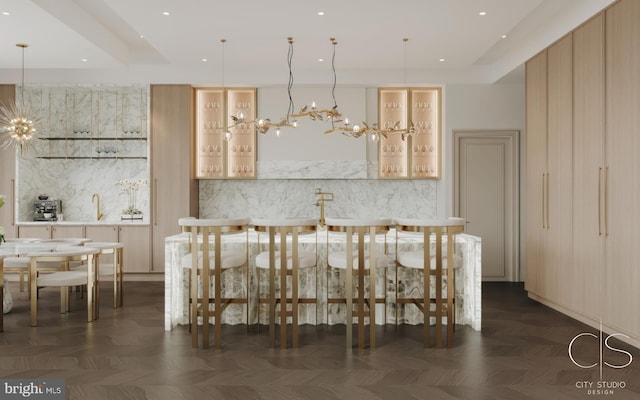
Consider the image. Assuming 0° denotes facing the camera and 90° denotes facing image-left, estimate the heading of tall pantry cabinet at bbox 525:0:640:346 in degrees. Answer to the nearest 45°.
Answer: approximately 45°

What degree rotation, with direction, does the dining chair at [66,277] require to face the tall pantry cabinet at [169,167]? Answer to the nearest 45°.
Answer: approximately 90° to its right

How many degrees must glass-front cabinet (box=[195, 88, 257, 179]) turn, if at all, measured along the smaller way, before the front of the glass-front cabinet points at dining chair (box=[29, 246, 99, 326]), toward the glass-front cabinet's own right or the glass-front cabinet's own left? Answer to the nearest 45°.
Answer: approximately 45° to the glass-front cabinet's own right

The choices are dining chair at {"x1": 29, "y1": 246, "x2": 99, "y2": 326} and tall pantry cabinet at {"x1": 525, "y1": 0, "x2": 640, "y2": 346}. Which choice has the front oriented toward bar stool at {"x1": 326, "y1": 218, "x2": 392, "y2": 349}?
the tall pantry cabinet

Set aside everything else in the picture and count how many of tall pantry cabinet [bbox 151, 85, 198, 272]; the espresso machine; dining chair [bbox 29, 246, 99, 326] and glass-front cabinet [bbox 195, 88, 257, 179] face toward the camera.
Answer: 3

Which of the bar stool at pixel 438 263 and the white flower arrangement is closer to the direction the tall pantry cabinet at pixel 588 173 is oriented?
the bar stool

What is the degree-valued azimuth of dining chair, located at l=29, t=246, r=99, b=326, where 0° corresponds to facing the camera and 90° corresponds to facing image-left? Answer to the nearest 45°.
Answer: approximately 135°

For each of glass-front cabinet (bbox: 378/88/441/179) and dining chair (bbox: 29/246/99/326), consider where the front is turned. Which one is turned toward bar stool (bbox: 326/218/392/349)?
the glass-front cabinet

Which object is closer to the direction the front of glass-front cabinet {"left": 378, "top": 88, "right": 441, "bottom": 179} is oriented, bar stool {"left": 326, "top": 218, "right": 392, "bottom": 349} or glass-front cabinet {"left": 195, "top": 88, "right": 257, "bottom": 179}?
the bar stool

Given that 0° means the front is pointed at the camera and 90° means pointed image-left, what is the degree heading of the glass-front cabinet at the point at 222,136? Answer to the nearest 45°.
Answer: approximately 0°
